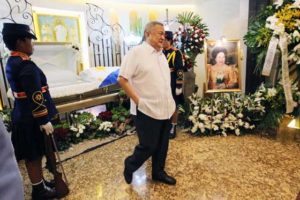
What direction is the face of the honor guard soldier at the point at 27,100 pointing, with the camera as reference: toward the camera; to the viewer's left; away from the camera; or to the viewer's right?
to the viewer's right

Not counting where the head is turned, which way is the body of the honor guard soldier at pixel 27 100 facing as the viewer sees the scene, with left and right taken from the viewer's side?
facing to the right of the viewer

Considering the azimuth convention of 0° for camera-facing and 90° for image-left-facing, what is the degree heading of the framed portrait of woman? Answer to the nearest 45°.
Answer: approximately 0°

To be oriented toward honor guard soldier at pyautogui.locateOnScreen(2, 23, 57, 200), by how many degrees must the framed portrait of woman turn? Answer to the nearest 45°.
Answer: approximately 45° to its right

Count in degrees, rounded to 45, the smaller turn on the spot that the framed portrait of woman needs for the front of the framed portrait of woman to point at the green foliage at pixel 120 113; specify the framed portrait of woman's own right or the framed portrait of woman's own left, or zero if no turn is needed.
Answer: approximately 90° to the framed portrait of woman's own right

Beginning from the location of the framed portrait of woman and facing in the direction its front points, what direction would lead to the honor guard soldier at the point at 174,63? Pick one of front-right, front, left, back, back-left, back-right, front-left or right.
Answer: front-right

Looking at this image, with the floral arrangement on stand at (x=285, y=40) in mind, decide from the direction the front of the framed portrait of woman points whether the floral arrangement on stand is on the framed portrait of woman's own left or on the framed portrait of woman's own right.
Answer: on the framed portrait of woman's own left

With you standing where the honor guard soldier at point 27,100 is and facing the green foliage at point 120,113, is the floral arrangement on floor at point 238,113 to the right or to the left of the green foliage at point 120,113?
right

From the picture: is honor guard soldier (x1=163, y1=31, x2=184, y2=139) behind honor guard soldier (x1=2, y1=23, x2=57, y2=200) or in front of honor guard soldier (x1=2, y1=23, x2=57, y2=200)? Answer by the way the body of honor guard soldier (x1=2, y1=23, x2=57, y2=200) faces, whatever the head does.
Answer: in front

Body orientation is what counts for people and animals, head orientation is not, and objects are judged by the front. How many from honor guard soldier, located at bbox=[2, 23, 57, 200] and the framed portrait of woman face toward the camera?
1

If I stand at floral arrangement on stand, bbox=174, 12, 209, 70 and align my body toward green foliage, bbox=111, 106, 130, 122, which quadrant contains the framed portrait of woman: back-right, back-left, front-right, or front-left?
back-left

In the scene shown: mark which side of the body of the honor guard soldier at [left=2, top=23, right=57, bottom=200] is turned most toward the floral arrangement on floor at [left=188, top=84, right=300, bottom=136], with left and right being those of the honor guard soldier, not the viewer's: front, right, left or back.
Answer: front
